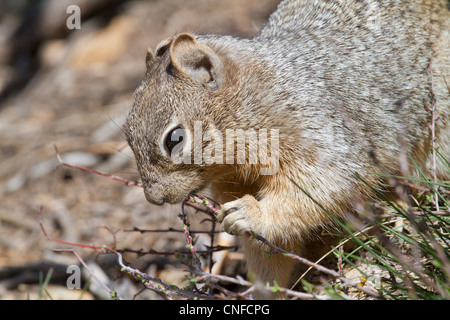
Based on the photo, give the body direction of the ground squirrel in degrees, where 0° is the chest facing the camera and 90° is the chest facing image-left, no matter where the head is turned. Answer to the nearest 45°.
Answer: approximately 90°
